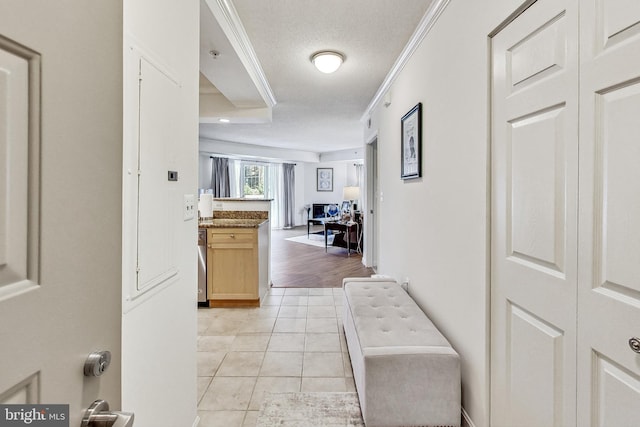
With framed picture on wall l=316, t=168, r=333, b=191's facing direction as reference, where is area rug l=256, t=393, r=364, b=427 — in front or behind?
in front

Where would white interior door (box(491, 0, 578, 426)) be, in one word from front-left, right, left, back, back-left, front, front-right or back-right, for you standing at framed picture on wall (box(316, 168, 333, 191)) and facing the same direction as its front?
front

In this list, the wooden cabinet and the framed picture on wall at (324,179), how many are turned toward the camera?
2

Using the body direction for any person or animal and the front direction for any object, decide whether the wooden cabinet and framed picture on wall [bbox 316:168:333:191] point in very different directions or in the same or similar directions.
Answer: same or similar directions

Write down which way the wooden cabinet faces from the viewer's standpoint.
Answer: facing the viewer

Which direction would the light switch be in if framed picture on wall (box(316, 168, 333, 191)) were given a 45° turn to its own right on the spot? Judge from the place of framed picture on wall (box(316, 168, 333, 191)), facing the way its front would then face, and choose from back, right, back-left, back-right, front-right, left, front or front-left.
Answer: front-left

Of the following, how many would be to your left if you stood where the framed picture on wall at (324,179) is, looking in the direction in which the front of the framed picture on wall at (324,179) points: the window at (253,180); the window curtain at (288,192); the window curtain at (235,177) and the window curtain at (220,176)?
0

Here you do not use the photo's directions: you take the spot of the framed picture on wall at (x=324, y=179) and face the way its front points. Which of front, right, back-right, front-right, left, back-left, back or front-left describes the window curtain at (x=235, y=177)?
front-right

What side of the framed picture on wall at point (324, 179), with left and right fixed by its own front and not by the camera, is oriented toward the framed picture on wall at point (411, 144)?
front

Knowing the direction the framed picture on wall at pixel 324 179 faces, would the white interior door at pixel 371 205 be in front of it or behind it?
in front

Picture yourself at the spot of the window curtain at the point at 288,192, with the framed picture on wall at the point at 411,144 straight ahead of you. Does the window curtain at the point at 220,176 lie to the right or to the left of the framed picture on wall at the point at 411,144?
right

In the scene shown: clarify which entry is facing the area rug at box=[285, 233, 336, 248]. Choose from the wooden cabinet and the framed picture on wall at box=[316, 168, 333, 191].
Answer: the framed picture on wall

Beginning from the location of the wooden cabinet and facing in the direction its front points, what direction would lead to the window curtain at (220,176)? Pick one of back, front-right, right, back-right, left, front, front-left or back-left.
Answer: back

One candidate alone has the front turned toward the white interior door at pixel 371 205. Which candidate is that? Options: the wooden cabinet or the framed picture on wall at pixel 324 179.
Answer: the framed picture on wall

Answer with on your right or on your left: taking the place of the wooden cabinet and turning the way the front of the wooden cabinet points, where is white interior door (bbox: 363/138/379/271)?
on your left

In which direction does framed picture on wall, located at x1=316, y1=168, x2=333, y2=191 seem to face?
toward the camera

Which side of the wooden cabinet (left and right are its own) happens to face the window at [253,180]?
back

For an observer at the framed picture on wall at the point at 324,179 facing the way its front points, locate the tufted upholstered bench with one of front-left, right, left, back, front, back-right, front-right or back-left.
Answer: front

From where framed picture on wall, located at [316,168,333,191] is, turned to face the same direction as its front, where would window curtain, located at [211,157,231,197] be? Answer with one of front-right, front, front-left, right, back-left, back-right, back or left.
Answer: front-right

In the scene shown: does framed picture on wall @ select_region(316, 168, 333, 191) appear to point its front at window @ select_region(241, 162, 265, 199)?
no
